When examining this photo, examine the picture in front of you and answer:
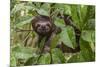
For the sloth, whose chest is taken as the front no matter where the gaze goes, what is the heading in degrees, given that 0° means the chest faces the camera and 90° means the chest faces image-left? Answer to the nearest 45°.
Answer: approximately 0°

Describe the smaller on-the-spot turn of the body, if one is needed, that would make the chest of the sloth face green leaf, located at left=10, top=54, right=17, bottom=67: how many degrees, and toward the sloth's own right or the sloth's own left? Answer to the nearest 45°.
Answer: approximately 90° to the sloth's own right

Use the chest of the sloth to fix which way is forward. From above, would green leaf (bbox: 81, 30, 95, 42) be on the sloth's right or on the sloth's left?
on the sloth's left

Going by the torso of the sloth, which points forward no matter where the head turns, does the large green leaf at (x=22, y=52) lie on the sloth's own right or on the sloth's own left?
on the sloth's own right
